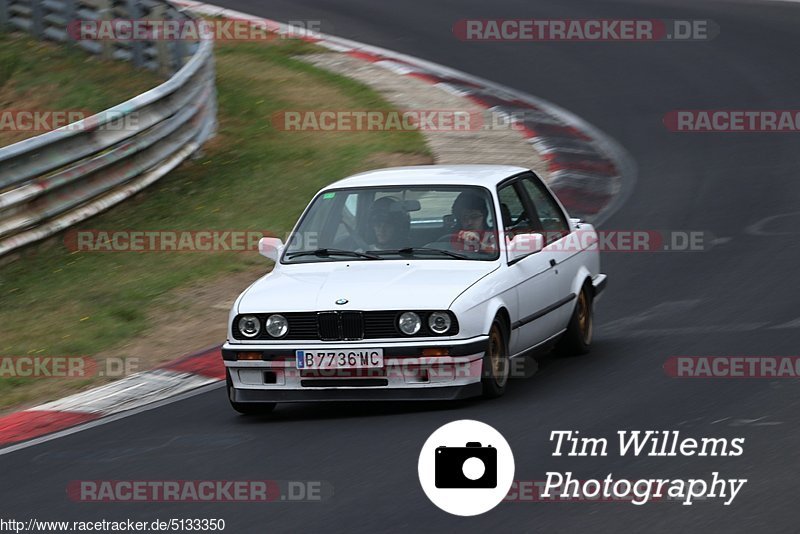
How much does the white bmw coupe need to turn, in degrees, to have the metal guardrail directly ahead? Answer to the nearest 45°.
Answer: approximately 90° to its right

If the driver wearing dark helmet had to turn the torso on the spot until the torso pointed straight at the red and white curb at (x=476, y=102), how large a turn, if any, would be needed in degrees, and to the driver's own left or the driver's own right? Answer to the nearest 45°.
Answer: approximately 180°

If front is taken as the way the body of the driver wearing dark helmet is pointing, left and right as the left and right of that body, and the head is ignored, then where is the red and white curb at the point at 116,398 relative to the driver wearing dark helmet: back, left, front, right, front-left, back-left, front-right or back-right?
right

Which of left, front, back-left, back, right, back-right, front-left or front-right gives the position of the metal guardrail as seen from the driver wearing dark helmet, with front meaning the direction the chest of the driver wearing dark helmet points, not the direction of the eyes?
back-right

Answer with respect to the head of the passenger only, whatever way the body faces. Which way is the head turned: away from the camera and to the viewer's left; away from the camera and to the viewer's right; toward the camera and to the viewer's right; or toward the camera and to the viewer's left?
toward the camera and to the viewer's left

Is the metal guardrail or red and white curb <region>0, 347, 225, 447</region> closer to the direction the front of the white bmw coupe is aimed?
the red and white curb

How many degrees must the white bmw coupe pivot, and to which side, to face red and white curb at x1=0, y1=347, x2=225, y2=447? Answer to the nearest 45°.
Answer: approximately 45° to its right

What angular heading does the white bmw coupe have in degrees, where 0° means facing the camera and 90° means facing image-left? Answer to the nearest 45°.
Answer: approximately 45°

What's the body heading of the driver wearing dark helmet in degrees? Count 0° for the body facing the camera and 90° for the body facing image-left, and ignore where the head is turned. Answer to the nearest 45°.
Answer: approximately 0°
